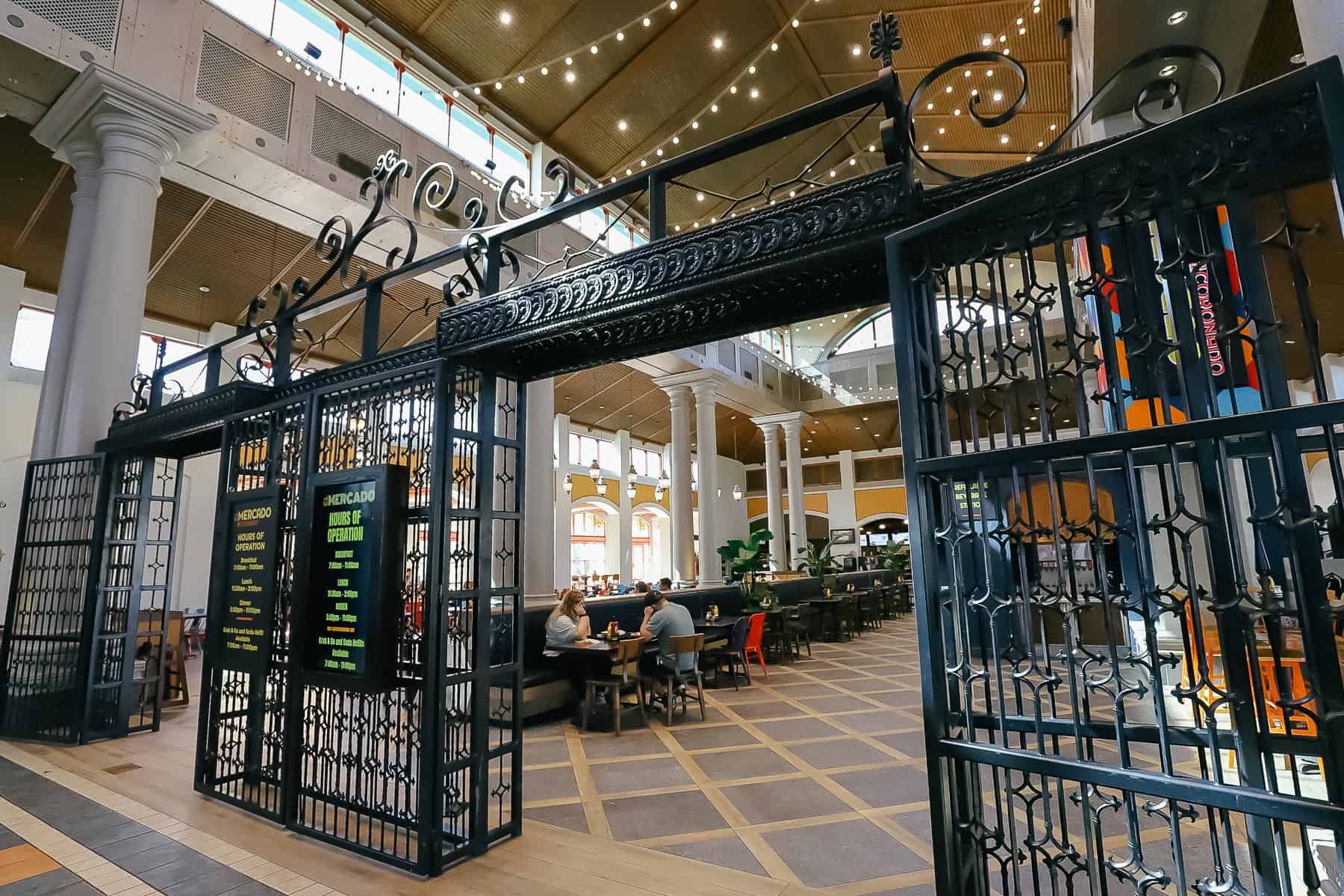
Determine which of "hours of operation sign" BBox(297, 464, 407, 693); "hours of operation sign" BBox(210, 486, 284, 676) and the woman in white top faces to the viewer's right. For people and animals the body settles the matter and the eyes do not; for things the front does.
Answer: the woman in white top

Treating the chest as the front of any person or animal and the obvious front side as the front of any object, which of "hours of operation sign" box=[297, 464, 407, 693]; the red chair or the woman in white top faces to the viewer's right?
the woman in white top

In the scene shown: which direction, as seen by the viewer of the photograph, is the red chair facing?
facing away from the viewer and to the left of the viewer

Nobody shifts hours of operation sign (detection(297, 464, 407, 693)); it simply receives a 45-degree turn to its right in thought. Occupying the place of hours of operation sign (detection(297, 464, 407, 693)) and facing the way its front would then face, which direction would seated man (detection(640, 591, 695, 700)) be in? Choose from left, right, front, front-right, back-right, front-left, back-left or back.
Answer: back-right

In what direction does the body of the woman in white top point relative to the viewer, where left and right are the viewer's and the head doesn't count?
facing to the right of the viewer

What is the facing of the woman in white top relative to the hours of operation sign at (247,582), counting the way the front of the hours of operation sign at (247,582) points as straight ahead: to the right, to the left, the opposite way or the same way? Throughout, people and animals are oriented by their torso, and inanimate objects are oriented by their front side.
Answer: to the left

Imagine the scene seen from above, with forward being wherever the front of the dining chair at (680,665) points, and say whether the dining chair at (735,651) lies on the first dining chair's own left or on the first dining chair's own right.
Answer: on the first dining chair's own right

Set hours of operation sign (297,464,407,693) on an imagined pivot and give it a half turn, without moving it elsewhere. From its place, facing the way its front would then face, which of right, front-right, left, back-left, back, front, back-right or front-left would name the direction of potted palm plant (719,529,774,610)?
front

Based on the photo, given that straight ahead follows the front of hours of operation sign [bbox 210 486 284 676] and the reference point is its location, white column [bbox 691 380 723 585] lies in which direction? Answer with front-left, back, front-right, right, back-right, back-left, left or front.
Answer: back

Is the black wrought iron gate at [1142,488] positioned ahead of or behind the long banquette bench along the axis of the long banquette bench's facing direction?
ahead
